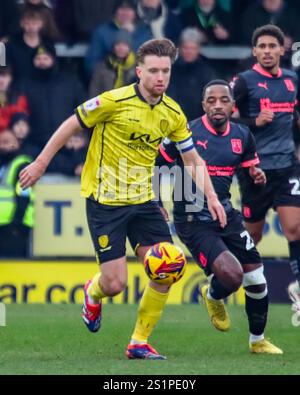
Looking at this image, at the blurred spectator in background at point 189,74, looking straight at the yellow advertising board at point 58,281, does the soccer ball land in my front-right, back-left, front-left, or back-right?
front-left

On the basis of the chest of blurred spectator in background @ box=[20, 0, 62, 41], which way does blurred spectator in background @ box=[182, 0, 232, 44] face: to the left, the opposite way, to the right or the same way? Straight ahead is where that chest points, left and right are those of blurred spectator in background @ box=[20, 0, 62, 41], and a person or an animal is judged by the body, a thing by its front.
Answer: the same way

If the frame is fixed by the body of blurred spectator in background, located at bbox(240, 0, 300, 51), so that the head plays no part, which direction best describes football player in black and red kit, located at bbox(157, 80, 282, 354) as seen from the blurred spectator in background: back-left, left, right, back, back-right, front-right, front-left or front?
front

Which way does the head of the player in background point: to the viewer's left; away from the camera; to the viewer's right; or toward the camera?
toward the camera

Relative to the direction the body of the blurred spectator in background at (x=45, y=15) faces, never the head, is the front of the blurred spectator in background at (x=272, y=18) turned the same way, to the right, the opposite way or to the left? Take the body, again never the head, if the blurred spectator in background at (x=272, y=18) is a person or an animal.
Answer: the same way

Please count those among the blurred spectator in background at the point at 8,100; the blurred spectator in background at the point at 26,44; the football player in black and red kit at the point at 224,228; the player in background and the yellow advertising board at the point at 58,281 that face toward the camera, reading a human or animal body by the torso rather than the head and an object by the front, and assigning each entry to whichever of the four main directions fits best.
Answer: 5

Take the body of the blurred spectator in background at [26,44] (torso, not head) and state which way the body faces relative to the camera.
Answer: toward the camera

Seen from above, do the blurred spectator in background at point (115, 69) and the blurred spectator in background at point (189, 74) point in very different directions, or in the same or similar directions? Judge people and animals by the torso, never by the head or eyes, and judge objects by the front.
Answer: same or similar directions

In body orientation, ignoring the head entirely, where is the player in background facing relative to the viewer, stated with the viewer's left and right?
facing the viewer

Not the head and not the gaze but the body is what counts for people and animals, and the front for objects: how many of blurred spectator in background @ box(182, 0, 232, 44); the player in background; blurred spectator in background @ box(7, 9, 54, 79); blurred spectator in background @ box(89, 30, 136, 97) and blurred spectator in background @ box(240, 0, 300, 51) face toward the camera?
5

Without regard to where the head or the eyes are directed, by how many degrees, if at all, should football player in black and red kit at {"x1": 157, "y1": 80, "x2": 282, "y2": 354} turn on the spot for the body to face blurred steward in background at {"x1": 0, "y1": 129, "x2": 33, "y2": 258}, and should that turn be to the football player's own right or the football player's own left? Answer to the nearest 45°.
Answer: approximately 135° to the football player's own right

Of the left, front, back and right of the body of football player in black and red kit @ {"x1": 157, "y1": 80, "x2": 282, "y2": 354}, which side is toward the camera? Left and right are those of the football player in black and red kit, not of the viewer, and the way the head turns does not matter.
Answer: front

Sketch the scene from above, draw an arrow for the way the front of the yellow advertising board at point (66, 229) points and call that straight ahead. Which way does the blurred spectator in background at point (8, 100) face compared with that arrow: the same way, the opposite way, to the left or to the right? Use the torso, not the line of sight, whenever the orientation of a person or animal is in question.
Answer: the same way

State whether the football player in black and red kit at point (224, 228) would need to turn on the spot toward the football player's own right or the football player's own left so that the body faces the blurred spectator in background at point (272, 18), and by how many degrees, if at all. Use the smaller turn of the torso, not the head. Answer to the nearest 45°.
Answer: approximately 180°
